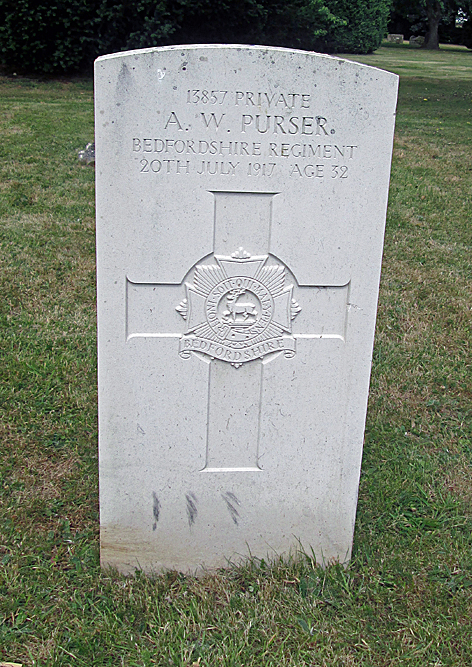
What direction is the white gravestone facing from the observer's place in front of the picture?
facing the viewer

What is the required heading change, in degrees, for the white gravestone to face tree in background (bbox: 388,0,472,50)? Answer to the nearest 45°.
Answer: approximately 180°
